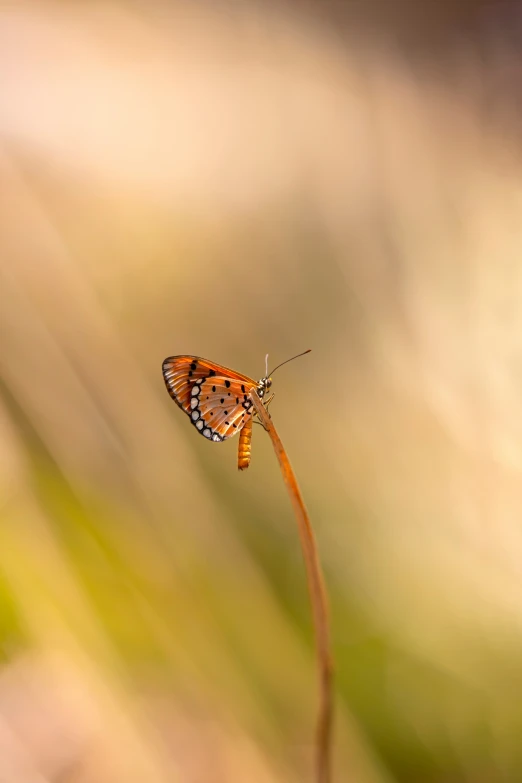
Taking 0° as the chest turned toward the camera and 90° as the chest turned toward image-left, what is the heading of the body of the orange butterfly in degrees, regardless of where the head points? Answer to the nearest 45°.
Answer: approximately 270°
